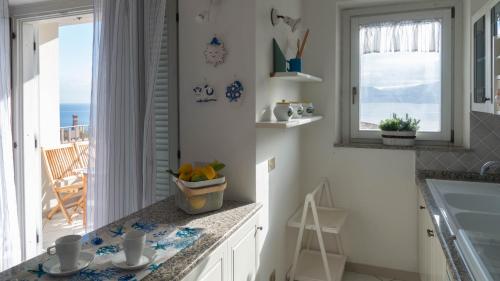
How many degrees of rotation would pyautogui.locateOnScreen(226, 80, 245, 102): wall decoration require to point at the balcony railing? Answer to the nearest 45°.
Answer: approximately 135° to its right

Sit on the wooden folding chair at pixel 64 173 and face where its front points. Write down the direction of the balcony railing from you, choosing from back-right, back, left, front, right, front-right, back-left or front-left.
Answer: back-left

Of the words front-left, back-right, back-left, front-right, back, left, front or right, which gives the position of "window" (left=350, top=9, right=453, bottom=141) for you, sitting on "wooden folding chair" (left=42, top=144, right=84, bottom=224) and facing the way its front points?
front

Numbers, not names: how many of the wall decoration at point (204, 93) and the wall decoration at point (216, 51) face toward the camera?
2

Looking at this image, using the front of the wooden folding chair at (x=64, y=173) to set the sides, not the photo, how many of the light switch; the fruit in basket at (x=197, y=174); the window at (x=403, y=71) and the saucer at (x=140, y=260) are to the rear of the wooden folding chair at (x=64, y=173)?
0

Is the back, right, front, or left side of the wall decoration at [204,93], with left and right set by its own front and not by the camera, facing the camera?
front

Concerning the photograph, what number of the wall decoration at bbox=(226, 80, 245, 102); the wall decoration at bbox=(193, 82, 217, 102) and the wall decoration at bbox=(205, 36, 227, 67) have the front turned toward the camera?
3

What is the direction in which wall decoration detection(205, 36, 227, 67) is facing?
toward the camera

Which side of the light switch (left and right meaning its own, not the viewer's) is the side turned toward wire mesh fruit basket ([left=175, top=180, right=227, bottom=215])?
right
